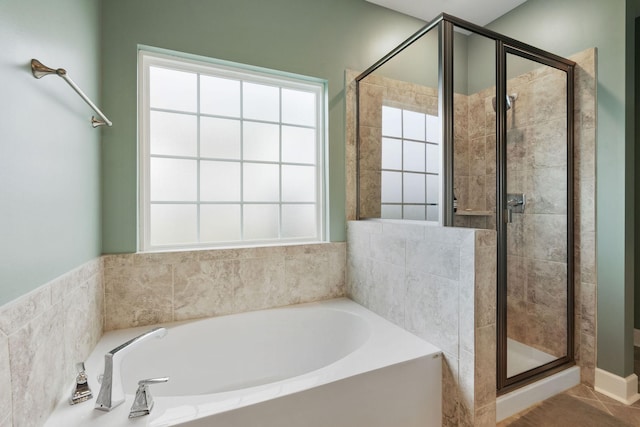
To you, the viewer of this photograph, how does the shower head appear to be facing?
facing the viewer and to the left of the viewer

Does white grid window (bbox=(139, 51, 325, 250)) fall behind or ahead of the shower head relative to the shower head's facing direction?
ahead
